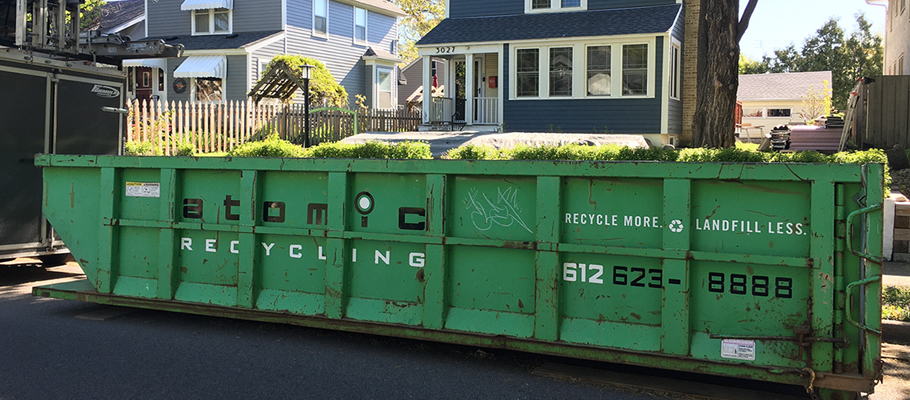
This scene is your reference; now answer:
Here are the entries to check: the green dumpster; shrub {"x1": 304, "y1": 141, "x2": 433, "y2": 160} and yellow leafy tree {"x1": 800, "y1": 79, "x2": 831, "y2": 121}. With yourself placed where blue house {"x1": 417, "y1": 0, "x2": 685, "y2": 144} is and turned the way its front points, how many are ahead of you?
2

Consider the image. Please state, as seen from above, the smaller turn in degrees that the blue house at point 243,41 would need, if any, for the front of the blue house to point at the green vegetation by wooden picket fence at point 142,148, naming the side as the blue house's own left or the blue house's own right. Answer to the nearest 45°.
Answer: approximately 45° to the blue house's own left

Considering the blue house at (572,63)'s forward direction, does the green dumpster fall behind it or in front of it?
in front

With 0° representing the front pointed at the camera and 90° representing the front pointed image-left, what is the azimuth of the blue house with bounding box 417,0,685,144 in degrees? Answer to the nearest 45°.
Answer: approximately 0°

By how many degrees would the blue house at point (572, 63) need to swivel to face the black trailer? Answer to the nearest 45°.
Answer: approximately 45° to its right

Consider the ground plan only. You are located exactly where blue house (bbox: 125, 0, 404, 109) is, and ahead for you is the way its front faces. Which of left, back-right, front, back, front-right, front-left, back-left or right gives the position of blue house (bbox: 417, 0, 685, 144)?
left

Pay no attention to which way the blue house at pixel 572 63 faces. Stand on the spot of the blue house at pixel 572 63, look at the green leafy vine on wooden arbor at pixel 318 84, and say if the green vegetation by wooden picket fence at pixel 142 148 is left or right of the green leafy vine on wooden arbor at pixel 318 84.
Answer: left

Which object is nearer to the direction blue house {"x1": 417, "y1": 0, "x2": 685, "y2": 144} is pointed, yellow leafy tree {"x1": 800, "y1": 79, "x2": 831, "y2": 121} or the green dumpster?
the green dumpster

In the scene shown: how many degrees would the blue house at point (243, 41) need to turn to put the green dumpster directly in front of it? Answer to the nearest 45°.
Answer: approximately 45° to its left

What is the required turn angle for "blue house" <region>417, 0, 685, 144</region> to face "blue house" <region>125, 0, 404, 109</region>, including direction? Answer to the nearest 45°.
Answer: approximately 135° to its right

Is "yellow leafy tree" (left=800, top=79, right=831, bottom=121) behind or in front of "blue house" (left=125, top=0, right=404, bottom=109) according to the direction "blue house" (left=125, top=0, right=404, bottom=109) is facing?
behind

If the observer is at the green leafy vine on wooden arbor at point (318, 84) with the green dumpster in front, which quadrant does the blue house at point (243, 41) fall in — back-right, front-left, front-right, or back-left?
back-right
